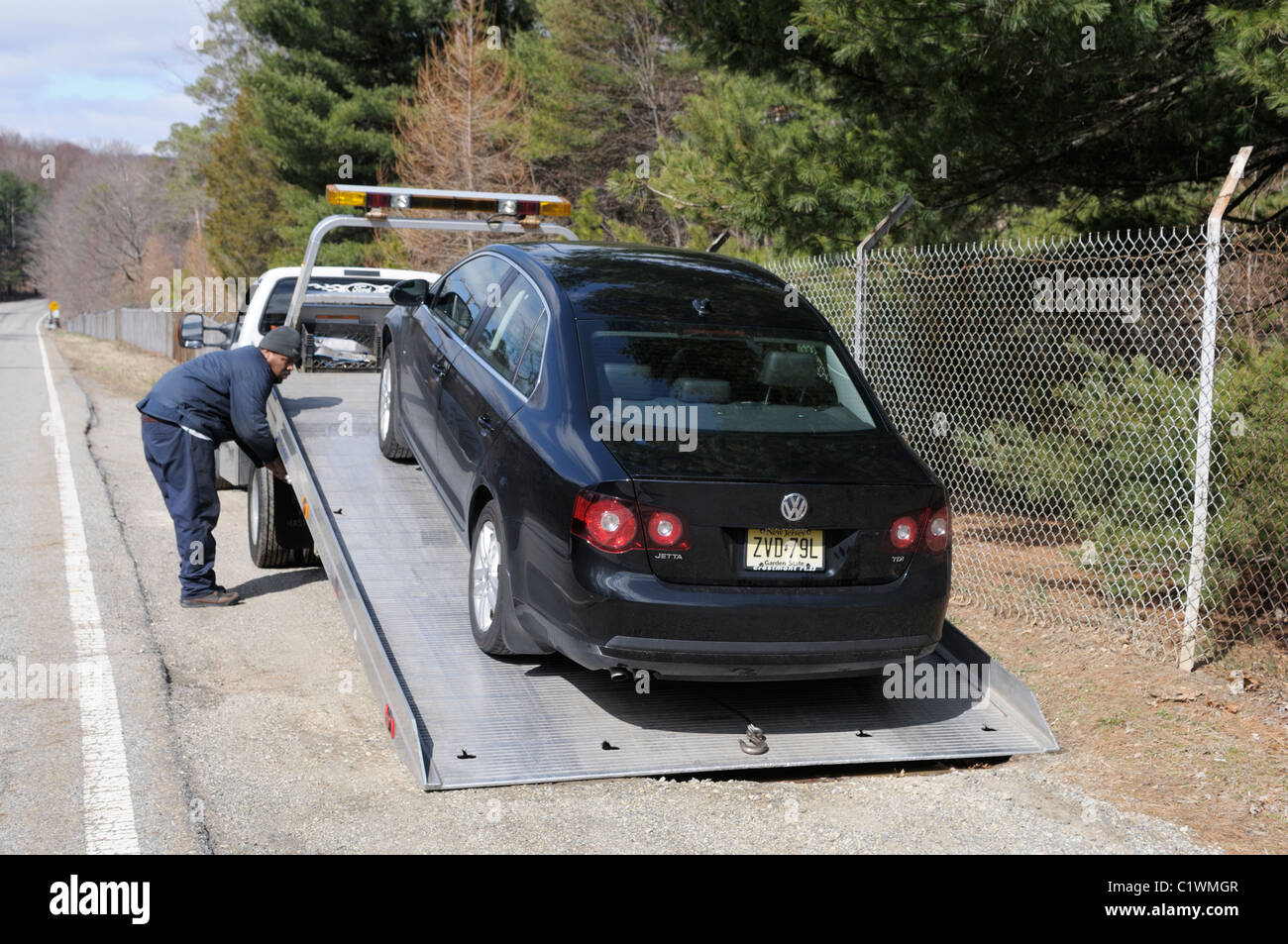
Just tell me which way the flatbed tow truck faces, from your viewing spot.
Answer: facing away from the viewer and to the left of the viewer

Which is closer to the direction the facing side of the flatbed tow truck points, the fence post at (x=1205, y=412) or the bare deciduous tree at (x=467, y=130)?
the bare deciduous tree

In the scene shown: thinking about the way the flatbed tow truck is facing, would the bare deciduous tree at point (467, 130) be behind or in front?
in front

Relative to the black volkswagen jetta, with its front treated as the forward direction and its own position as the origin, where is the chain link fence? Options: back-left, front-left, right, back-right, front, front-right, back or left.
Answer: right

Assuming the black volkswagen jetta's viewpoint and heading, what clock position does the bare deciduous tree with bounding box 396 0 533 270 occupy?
The bare deciduous tree is roughly at 1 o'clock from the black volkswagen jetta.

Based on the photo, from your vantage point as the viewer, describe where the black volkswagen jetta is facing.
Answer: facing away from the viewer and to the left of the viewer

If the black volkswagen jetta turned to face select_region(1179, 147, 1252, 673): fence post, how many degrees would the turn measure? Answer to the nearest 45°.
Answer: approximately 90° to its right
